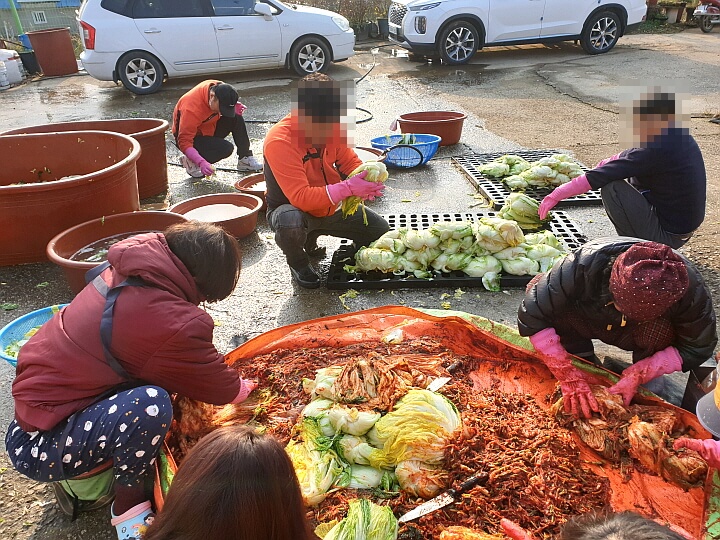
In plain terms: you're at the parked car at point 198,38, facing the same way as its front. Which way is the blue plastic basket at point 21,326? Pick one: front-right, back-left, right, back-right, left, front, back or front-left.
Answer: right

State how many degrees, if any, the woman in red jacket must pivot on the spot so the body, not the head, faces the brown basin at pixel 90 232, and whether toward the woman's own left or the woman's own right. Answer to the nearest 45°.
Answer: approximately 90° to the woman's own left

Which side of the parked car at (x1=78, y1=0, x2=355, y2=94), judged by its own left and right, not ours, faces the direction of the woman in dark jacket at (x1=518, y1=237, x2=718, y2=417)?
right

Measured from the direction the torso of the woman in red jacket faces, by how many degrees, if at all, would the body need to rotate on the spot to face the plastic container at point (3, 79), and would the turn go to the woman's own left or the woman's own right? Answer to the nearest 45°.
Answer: approximately 90° to the woman's own left

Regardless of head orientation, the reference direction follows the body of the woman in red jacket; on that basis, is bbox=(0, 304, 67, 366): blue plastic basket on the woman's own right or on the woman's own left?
on the woman's own left

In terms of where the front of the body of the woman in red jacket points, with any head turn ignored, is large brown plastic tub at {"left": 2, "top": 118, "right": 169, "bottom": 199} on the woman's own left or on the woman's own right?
on the woman's own left

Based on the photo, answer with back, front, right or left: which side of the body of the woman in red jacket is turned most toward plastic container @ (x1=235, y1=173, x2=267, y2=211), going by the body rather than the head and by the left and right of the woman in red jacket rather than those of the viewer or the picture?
left

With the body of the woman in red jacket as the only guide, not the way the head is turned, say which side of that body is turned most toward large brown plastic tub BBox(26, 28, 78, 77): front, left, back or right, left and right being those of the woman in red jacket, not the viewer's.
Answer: left

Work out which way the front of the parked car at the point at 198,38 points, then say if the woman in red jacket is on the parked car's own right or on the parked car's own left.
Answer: on the parked car's own right

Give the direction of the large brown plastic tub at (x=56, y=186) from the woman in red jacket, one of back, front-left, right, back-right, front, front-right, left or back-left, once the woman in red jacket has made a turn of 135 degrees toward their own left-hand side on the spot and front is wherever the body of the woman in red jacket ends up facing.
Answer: front-right

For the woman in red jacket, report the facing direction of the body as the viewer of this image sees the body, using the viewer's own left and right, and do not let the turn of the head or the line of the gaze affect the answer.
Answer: facing to the right of the viewer

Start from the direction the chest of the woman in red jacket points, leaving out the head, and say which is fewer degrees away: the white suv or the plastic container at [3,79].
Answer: the white suv

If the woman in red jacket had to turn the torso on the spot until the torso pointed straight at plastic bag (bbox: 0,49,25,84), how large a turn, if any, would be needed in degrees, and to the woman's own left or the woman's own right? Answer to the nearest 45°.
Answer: approximately 90° to the woman's own left

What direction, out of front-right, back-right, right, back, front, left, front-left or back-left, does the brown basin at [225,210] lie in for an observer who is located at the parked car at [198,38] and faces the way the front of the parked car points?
right

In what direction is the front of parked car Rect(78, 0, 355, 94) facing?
to the viewer's right

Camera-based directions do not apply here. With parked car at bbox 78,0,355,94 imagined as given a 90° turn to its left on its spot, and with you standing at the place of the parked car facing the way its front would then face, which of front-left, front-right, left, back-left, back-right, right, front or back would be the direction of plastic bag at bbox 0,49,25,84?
front-left
